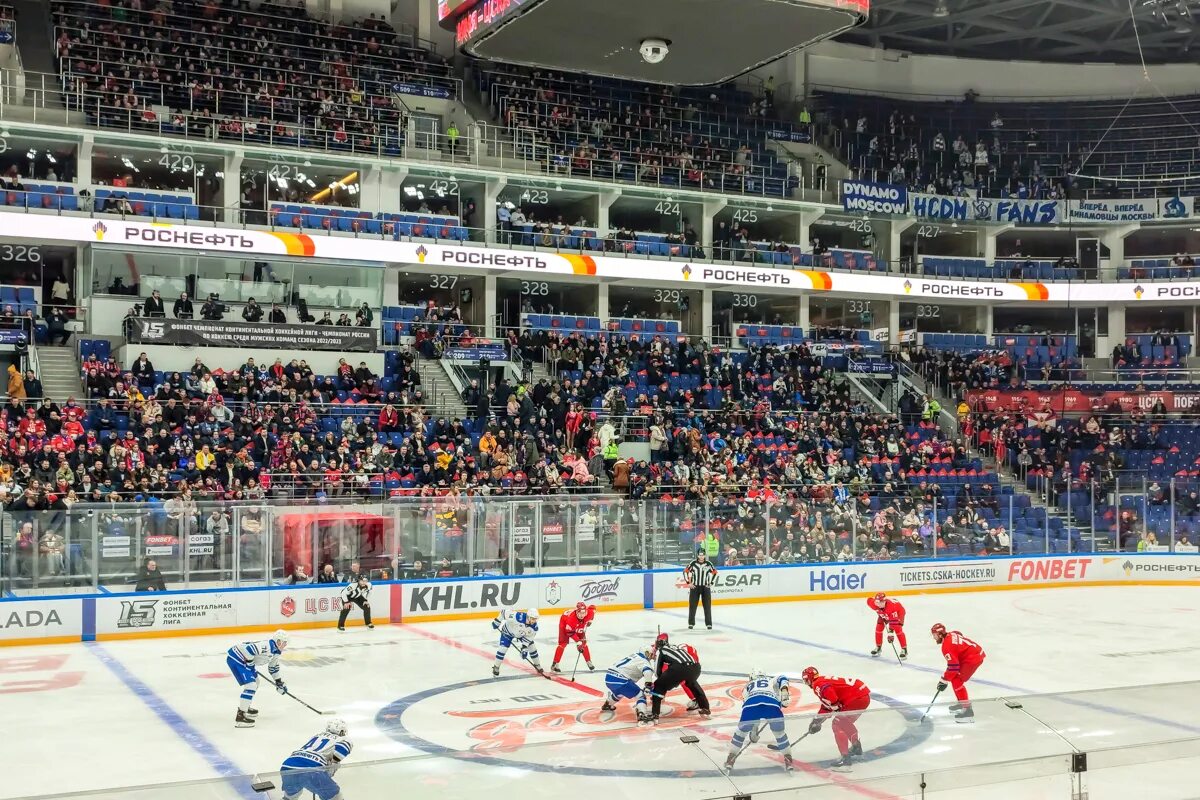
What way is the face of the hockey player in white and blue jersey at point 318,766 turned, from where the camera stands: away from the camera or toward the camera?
away from the camera

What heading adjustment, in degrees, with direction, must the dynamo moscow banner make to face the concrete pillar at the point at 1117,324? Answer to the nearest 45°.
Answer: approximately 135° to its left

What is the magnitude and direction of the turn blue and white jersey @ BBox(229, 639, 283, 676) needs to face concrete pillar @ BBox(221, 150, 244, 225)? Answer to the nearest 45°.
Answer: approximately 90° to its left

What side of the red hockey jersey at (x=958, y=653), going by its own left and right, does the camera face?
left

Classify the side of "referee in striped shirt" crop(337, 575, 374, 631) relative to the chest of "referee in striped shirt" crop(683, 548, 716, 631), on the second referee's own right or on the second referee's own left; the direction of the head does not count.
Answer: on the second referee's own right

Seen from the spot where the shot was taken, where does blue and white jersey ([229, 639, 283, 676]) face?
facing to the right of the viewer

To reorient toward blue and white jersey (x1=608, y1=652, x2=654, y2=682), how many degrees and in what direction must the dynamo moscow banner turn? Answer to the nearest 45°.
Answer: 0° — it already faces it

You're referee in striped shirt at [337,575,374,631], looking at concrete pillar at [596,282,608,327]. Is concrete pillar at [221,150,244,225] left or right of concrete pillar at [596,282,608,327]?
left

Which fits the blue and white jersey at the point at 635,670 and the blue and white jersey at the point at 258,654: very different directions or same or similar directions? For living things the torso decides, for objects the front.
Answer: same or similar directions

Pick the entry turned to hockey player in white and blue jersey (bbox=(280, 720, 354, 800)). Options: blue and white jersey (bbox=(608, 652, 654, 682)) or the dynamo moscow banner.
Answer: the dynamo moscow banner

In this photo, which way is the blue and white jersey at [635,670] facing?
to the viewer's right

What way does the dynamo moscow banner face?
toward the camera

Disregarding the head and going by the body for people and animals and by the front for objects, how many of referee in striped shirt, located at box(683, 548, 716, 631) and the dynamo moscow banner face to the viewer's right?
0

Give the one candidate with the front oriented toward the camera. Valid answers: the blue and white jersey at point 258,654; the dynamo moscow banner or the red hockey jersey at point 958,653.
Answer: the dynamo moscow banner

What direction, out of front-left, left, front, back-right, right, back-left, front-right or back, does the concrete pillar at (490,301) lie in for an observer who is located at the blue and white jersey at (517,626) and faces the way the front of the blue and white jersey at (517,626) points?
back-left

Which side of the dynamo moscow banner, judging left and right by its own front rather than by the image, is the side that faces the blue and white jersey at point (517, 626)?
front

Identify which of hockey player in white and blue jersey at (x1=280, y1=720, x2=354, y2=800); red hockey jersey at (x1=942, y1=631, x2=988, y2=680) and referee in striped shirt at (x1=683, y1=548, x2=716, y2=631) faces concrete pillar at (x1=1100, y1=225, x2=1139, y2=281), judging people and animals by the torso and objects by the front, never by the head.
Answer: the hockey player in white and blue jersey

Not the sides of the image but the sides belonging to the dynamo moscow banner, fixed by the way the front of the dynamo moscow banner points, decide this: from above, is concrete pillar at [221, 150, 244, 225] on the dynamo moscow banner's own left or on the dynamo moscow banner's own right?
on the dynamo moscow banner's own right

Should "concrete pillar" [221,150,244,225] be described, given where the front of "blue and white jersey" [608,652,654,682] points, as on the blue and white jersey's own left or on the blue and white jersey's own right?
on the blue and white jersey's own left

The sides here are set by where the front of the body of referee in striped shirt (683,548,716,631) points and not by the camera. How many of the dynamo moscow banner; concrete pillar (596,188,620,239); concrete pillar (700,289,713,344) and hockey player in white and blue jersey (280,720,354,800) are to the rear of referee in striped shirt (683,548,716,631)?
3

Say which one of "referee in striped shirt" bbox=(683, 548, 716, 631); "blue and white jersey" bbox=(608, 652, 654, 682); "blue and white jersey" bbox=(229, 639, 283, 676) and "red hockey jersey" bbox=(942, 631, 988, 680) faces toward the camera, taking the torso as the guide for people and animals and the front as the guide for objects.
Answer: the referee in striped shirt

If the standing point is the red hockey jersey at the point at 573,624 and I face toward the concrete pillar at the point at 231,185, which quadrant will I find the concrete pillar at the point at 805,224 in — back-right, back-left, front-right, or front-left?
front-right
